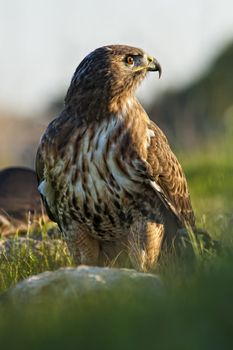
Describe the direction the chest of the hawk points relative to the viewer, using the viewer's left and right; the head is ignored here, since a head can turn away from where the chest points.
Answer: facing the viewer and to the left of the viewer
